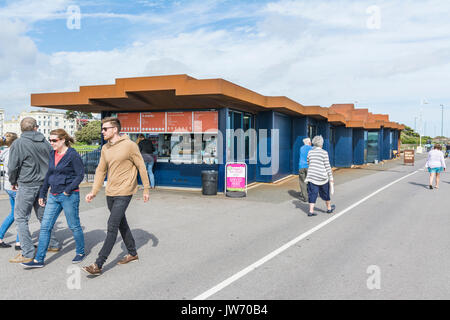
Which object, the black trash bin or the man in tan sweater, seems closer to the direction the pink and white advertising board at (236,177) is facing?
the man in tan sweater

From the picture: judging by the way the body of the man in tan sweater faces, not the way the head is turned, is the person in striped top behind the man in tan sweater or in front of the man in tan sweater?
behind

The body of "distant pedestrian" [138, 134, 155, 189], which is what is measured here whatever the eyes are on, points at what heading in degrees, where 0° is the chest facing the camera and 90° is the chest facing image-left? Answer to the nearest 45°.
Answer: approximately 180°

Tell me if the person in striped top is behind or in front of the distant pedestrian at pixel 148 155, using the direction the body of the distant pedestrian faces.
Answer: behind

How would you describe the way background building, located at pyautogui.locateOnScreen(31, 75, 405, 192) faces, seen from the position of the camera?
facing the viewer

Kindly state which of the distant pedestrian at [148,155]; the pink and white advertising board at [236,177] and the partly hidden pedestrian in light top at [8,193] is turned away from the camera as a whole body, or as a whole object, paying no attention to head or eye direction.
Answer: the distant pedestrian at [148,155]

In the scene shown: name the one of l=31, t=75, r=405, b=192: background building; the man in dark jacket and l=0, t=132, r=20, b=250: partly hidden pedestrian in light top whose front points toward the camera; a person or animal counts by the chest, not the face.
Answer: the background building

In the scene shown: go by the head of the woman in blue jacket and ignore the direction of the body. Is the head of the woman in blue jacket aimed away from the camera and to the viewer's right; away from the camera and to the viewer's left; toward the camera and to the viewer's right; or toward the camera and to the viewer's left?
toward the camera and to the viewer's left

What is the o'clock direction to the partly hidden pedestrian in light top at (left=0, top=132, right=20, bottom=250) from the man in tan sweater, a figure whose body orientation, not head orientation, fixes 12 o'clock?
The partly hidden pedestrian in light top is roughly at 3 o'clock from the man in tan sweater.

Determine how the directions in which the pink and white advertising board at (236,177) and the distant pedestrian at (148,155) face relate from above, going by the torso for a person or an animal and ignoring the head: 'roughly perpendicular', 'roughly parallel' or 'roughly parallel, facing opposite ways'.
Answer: roughly parallel, facing opposite ways

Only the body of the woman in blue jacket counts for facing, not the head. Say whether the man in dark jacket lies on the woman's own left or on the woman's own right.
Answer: on the woman's own right
